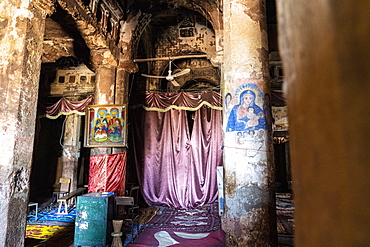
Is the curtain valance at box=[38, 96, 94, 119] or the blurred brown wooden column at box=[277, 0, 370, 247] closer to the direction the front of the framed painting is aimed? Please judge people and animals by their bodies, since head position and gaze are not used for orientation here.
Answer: the blurred brown wooden column

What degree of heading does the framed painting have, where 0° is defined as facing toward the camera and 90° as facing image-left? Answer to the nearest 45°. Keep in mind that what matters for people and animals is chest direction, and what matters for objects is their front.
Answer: approximately 0°

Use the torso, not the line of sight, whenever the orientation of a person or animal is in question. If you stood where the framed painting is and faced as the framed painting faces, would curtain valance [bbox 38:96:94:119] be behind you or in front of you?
behind

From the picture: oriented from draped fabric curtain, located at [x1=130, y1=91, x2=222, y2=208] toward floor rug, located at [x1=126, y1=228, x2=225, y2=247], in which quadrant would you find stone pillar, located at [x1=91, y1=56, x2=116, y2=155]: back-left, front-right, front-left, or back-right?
front-right

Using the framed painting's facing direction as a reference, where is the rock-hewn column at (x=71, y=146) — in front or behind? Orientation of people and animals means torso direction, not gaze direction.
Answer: behind

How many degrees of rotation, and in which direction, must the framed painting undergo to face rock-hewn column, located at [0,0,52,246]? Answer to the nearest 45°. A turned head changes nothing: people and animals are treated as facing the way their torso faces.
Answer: approximately 45° to its right

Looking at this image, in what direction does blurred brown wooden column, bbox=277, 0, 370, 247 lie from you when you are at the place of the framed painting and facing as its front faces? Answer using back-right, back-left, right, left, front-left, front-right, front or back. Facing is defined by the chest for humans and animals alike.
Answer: front
